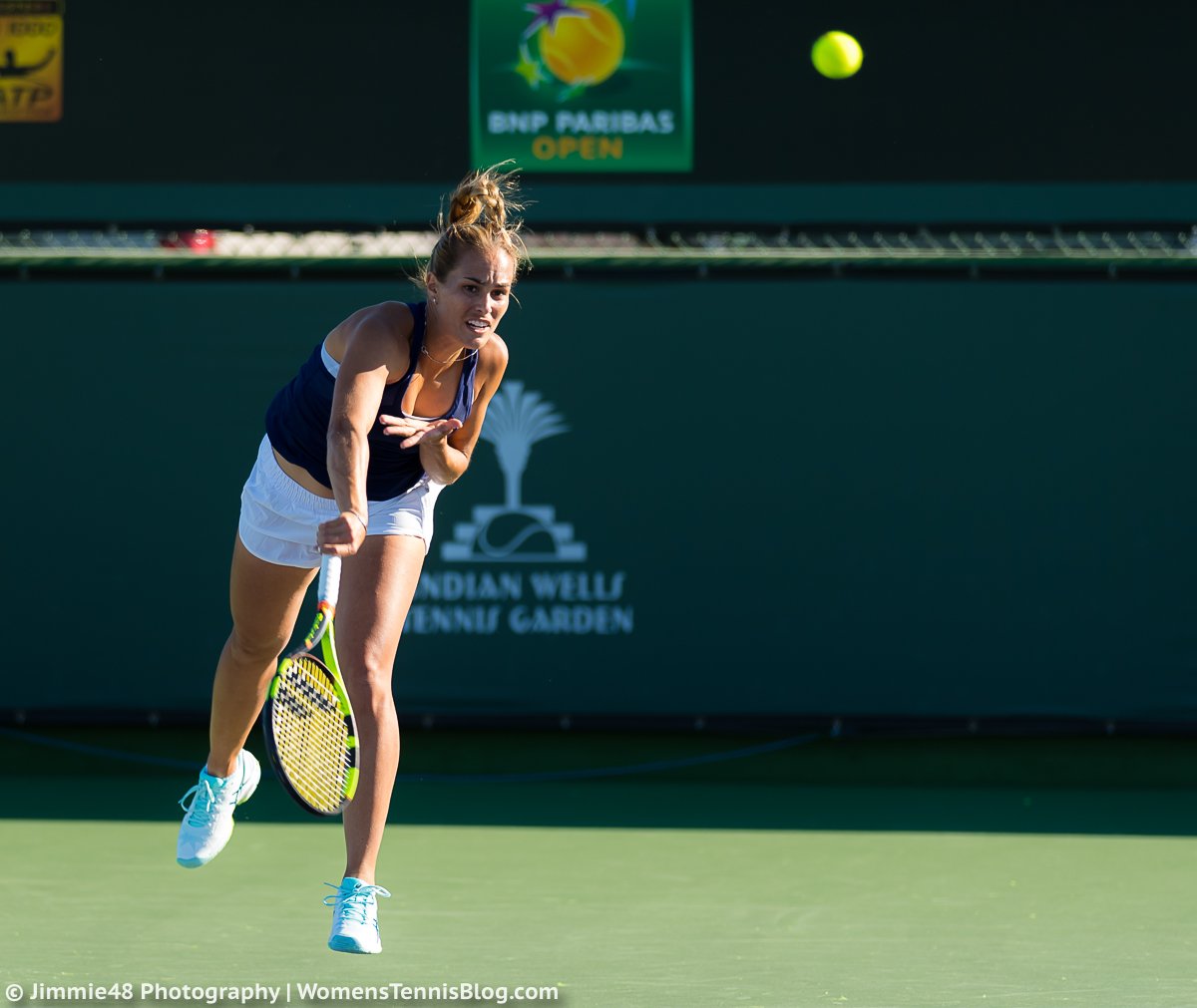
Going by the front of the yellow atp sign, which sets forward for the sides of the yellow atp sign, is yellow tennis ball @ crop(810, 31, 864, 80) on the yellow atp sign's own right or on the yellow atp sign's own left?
on the yellow atp sign's own left

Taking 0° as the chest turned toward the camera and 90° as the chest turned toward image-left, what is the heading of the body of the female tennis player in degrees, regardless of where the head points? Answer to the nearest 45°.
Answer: approximately 315°

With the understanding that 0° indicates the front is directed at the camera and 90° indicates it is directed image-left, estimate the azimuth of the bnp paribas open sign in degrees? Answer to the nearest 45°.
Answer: approximately 0°

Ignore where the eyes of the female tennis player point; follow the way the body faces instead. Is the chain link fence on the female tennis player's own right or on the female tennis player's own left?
on the female tennis player's own left

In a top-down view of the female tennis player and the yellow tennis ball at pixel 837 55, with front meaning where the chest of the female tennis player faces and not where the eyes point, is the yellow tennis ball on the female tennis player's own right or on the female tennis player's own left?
on the female tennis player's own left

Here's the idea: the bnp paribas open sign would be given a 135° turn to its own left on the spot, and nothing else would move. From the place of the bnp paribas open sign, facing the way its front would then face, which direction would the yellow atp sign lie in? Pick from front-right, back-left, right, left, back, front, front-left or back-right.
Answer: back-left

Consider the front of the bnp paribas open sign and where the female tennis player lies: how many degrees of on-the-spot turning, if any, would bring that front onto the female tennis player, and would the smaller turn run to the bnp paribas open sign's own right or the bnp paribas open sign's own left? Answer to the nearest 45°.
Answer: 0° — it already faces them

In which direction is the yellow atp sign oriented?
toward the camera
